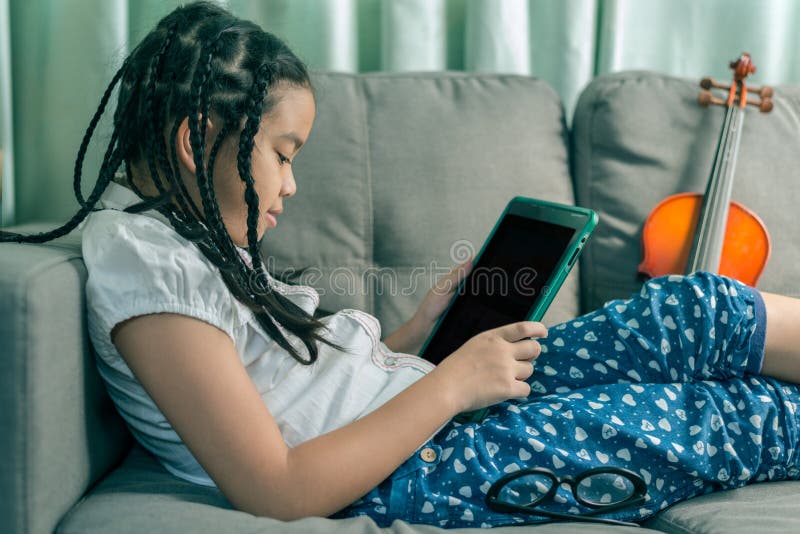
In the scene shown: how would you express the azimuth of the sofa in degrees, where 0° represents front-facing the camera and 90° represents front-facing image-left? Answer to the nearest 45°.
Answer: approximately 0°

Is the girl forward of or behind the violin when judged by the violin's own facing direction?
forward

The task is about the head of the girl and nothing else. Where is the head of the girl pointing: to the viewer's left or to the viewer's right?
to the viewer's right

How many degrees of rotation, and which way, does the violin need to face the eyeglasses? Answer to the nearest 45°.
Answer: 0° — it already faces it
